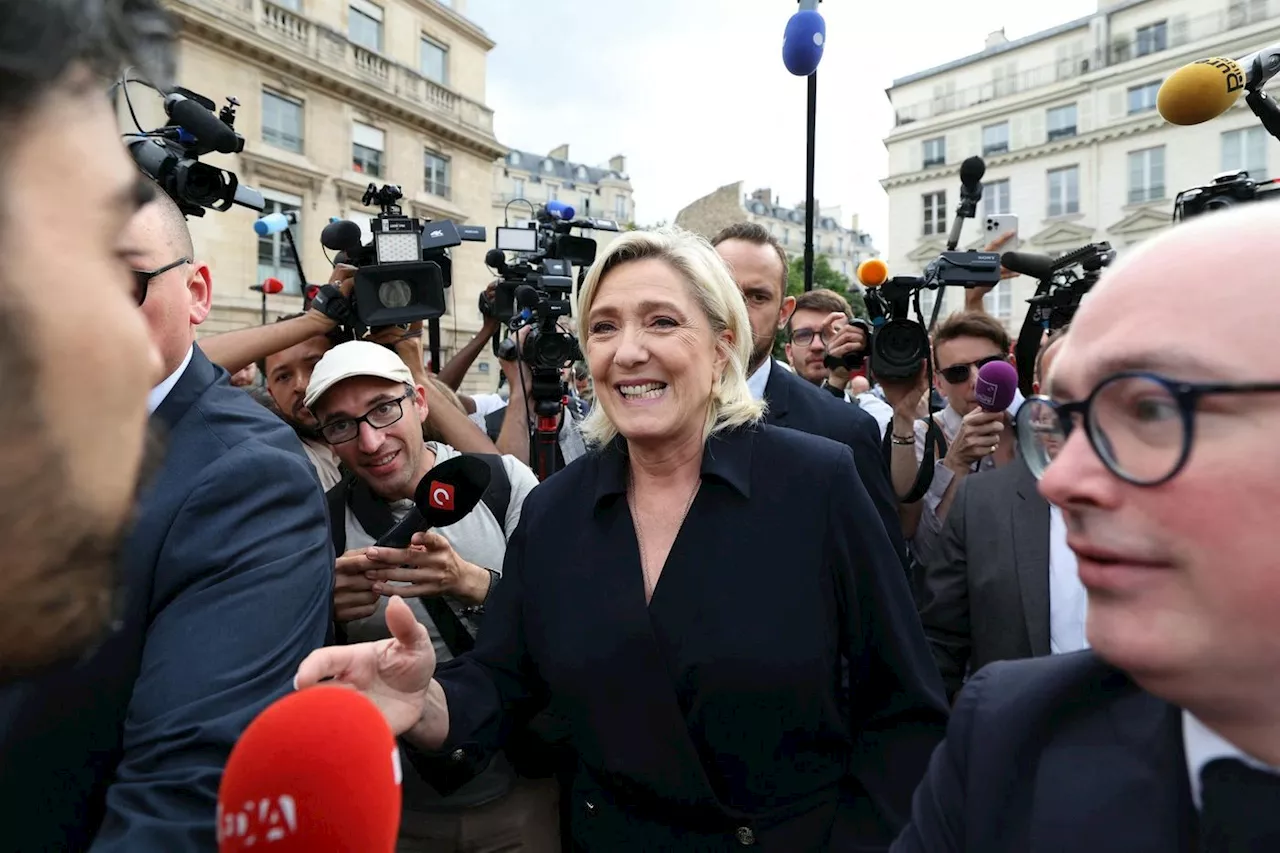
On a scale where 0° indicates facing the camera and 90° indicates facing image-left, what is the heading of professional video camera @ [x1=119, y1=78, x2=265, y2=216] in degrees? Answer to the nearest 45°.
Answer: approximately 315°

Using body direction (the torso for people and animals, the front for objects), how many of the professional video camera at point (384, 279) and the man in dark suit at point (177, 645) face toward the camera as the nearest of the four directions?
1

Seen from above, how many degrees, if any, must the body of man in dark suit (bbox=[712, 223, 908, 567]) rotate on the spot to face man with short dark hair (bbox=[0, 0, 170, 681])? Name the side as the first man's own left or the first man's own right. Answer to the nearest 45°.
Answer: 0° — they already face them

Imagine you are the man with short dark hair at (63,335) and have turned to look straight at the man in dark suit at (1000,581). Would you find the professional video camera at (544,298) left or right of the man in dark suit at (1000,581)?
left
